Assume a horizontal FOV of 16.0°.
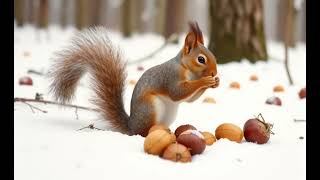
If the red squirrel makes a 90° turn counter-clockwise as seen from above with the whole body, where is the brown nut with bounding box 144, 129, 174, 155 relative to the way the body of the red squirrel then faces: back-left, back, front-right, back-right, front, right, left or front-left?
back

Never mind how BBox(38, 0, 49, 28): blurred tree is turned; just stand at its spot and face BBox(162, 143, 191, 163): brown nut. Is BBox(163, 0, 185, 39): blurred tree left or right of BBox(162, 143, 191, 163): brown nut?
left

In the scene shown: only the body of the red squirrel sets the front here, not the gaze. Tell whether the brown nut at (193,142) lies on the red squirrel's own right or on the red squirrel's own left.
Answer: on the red squirrel's own right

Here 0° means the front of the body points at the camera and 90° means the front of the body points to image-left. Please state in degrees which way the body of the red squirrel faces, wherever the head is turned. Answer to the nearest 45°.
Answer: approximately 270°

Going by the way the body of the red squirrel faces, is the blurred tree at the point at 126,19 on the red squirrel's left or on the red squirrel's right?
on the red squirrel's left
